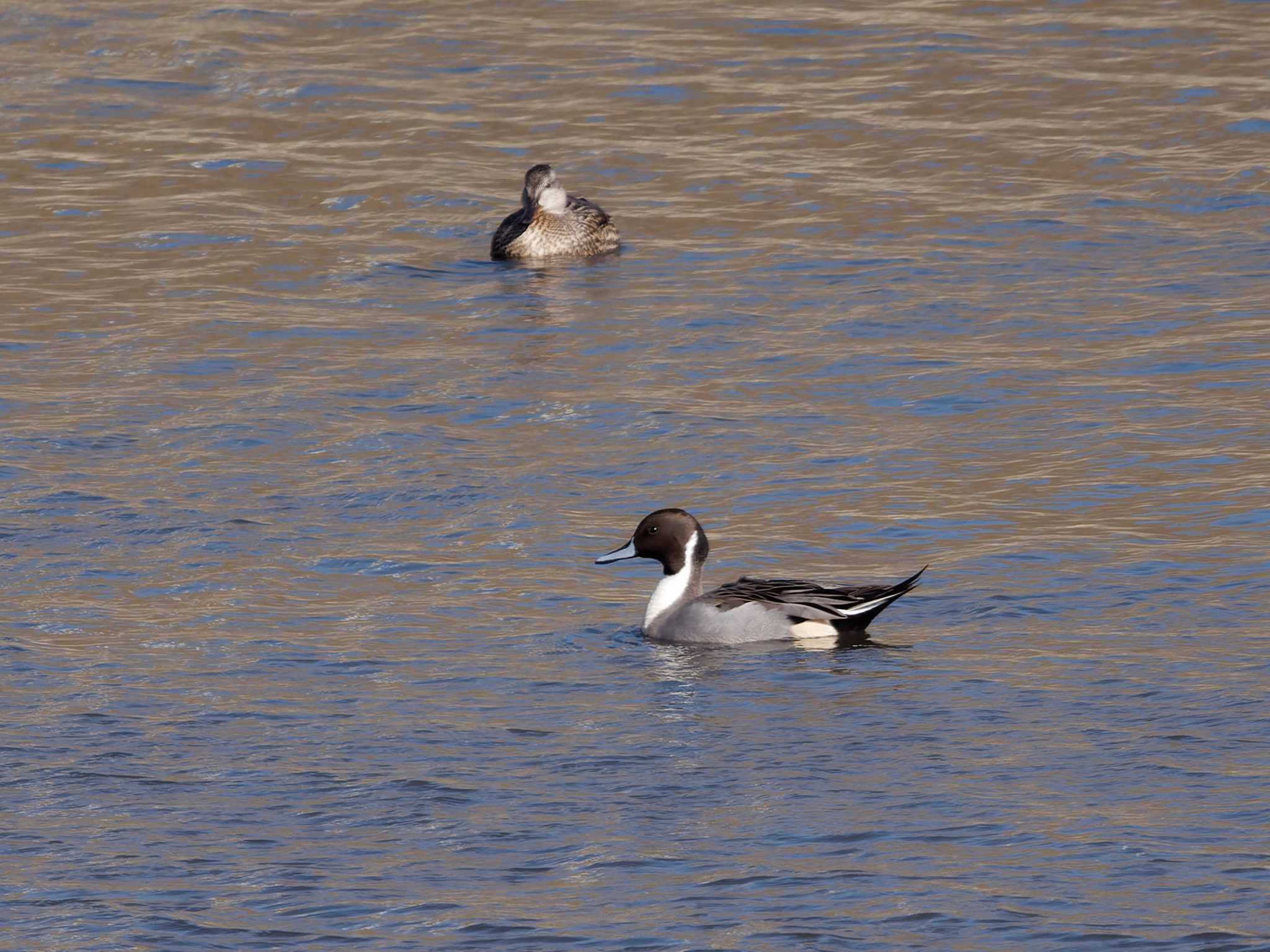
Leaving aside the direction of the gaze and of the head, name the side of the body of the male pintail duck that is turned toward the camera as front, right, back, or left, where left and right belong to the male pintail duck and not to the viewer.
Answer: left

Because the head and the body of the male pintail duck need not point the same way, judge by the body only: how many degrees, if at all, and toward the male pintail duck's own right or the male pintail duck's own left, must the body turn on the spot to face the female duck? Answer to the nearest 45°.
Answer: approximately 90° to the male pintail duck's own right
